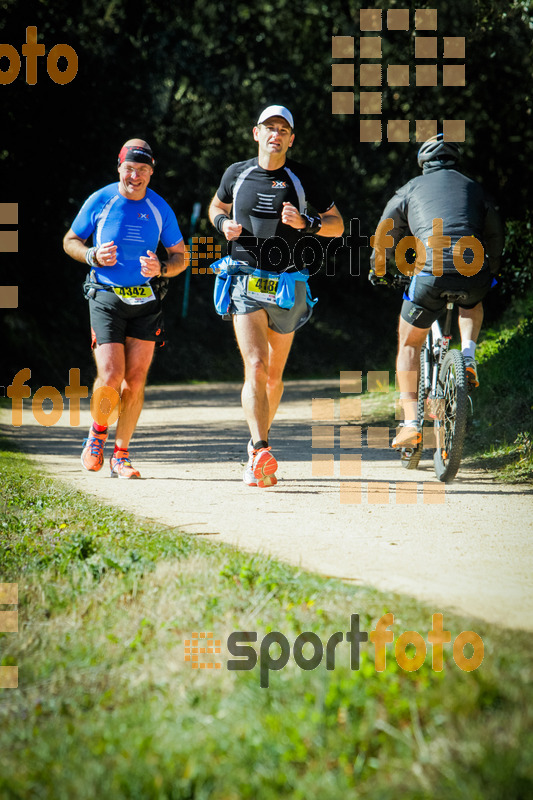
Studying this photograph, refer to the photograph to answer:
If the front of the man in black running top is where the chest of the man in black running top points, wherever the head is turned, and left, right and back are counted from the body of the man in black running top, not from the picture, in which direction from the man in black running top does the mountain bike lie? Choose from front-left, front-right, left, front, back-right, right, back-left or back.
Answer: left

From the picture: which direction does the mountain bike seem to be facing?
away from the camera

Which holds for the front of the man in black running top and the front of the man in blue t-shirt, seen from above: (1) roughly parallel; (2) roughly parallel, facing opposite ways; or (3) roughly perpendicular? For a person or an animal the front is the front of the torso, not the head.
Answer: roughly parallel

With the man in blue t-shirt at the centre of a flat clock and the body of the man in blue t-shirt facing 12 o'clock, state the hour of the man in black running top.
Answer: The man in black running top is roughly at 10 o'clock from the man in blue t-shirt.

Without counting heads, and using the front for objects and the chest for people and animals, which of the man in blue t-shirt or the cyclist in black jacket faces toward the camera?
the man in blue t-shirt

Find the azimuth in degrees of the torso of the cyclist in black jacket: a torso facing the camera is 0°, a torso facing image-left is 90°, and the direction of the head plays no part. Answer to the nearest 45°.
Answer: approximately 180°

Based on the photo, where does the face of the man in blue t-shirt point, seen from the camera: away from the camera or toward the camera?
toward the camera

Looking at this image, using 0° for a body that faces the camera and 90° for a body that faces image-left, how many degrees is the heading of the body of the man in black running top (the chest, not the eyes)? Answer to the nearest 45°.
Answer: approximately 0°

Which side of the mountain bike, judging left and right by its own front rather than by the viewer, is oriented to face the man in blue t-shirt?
left

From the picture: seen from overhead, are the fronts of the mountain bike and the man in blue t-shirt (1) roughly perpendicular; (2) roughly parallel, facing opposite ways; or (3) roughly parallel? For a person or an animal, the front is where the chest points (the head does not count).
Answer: roughly parallel, facing opposite ways

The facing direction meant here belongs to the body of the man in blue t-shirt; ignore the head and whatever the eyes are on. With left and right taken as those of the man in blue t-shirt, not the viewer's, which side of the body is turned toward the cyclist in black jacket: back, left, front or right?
left

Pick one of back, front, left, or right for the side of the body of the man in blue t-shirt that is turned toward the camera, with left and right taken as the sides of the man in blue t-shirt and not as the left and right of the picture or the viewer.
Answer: front

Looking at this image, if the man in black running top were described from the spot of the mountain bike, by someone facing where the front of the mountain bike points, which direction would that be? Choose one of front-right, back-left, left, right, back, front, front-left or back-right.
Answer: left

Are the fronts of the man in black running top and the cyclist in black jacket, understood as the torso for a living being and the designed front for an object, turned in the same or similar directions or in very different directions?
very different directions

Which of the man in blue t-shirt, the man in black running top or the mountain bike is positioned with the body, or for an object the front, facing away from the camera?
the mountain bike

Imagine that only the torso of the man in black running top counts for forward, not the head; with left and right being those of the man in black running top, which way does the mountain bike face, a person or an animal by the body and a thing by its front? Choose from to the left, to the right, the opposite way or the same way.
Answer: the opposite way
